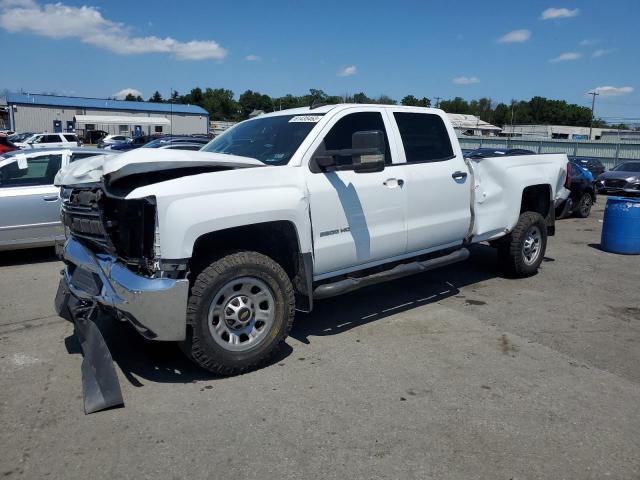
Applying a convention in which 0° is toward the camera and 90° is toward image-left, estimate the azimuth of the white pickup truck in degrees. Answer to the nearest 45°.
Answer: approximately 45°

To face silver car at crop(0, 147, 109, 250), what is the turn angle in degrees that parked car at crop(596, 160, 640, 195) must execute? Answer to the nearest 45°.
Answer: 0° — it already faces it

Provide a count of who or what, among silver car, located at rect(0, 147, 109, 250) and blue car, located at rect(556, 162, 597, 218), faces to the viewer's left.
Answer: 1

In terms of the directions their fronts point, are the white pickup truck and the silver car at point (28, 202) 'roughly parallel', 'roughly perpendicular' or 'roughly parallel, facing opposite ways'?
roughly parallel

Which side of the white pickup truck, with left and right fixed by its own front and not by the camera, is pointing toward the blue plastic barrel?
back

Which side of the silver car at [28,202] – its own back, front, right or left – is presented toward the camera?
left

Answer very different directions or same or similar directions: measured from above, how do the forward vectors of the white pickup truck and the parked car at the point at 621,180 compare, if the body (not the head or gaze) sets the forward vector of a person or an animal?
same or similar directions

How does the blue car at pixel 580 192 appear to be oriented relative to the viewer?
to the viewer's right

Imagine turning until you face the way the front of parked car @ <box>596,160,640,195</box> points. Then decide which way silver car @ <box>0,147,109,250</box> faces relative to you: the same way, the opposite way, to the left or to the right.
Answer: the same way

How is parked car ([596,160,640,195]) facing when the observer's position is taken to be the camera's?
facing the viewer and to the left of the viewer

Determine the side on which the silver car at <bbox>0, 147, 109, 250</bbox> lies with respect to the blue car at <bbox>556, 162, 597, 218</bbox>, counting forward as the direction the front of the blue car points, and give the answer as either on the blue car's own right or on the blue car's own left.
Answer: on the blue car's own right

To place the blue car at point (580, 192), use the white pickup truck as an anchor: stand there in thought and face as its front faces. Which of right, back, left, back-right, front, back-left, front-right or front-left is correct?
back
